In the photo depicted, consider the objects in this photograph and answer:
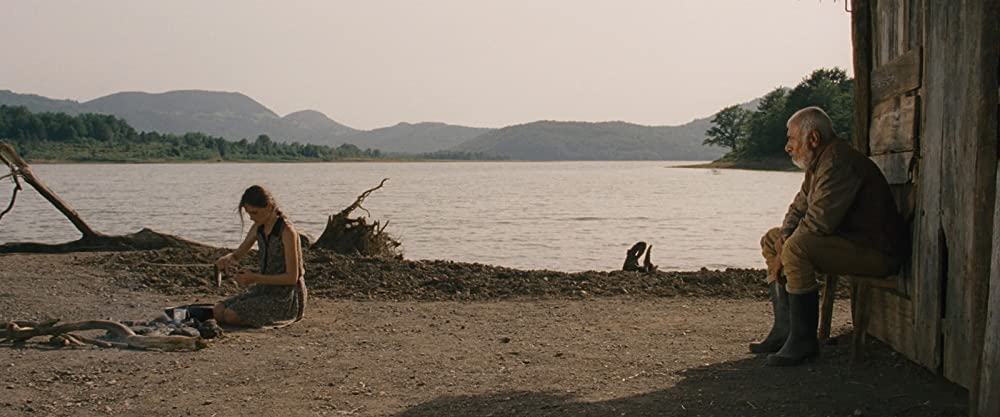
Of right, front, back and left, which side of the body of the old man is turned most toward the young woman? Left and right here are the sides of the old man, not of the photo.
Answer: front

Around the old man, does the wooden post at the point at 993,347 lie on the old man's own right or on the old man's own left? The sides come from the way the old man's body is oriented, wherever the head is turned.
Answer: on the old man's own left

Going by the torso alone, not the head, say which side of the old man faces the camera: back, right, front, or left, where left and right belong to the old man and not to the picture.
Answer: left

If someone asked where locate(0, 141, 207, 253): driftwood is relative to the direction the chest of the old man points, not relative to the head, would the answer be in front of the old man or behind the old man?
in front

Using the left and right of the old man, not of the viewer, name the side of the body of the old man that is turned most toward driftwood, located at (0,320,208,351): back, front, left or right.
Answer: front

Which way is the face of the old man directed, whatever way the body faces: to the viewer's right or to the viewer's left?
to the viewer's left
